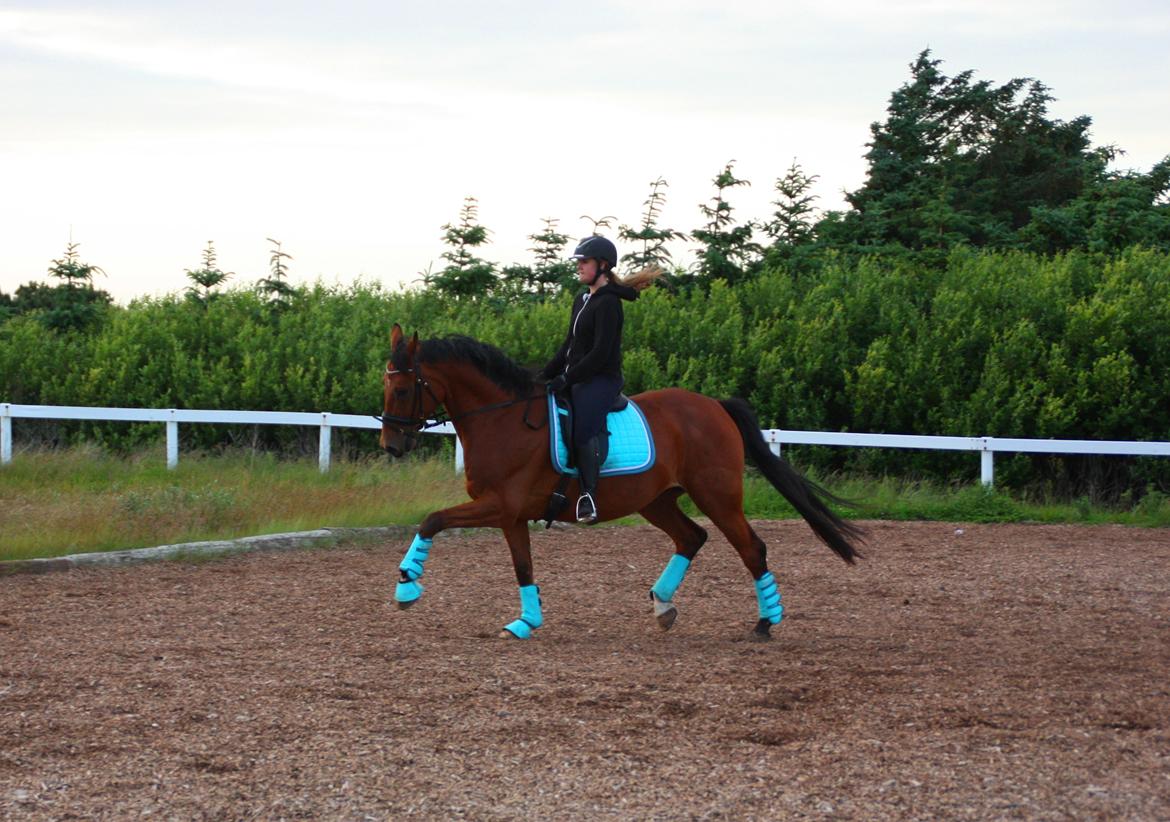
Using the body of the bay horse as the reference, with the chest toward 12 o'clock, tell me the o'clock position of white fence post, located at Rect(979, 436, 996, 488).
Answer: The white fence post is roughly at 4 o'clock from the bay horse.

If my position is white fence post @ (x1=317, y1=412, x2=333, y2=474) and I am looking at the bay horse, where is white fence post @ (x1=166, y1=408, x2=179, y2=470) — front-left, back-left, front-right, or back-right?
back-right

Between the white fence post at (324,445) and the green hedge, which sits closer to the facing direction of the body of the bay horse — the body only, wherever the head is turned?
the white fence post

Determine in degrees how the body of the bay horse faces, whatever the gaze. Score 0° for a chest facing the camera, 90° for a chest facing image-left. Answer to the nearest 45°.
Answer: approximately 90°

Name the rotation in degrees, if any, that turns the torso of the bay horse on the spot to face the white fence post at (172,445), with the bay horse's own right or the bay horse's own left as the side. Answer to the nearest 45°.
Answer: approximately 45° to the bay horse's own right

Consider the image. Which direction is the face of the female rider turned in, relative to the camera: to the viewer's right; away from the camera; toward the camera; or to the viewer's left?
to the viewer's left

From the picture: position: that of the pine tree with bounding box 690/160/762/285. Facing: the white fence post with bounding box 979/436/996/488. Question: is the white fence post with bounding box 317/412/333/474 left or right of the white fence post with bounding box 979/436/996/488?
right

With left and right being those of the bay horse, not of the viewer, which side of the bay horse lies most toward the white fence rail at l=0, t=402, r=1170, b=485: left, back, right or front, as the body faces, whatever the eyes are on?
right

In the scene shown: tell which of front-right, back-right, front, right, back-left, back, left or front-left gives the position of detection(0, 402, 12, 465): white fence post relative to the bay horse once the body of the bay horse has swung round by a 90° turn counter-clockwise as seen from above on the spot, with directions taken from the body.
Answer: back-right

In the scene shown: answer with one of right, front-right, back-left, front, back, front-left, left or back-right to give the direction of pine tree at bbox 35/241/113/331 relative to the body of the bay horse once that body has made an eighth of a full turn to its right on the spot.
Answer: front

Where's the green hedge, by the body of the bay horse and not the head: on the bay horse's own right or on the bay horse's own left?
on the bay horse's own right

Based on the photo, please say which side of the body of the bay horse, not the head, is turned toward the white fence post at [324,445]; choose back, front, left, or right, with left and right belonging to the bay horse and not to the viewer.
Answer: right
